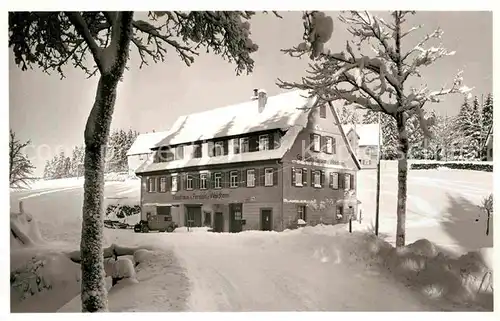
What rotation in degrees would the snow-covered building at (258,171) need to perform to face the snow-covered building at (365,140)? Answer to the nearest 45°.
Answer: approximately 135° to its left

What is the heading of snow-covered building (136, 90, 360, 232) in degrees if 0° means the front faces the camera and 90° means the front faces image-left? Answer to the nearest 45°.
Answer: approximately 45°

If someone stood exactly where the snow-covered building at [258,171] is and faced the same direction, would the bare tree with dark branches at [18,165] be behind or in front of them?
in front

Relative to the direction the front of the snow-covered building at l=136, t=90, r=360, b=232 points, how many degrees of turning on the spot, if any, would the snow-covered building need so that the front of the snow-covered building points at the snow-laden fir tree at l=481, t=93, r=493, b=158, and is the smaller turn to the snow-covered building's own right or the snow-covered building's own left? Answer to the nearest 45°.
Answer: approximately 135° to the snow-covered building's own left

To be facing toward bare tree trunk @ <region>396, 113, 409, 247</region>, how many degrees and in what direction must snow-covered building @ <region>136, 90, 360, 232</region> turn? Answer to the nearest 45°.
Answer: approximately 135° to its left

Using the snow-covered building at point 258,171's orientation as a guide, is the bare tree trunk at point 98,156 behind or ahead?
ahead
